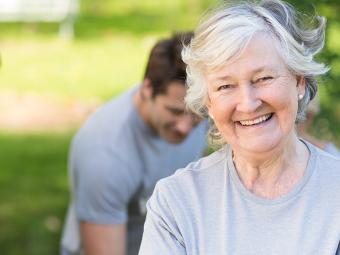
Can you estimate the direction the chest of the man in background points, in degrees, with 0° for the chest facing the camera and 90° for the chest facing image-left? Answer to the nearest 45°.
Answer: approximately 315°

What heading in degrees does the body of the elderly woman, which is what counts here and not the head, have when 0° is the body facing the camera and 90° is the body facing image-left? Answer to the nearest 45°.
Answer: approximately 0°

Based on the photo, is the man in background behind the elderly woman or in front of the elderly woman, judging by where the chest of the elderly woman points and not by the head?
behind
